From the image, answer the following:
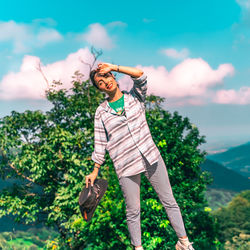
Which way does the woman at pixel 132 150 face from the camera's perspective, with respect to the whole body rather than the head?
toward the camera
